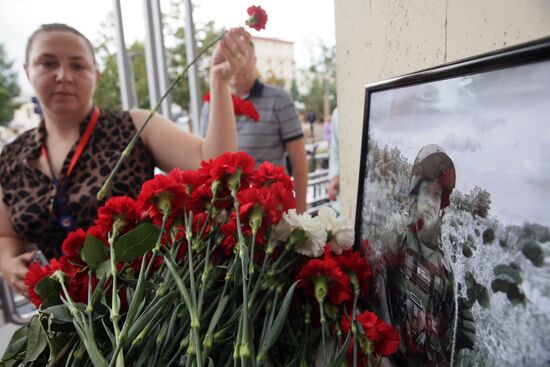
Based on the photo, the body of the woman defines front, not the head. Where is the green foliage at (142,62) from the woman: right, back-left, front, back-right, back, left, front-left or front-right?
back

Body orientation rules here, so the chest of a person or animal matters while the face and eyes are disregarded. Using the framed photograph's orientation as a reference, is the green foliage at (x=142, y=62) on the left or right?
on its right

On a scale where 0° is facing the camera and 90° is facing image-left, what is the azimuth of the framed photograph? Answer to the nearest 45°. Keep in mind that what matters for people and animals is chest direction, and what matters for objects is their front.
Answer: approximately 45°

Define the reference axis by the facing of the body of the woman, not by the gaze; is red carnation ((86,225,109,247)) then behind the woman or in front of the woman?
in front

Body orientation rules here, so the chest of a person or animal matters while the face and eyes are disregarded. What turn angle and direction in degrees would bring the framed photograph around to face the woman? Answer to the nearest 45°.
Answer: approximately 45° to its right

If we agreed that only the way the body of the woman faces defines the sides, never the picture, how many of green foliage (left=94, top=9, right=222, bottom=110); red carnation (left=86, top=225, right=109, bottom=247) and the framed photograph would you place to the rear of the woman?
1

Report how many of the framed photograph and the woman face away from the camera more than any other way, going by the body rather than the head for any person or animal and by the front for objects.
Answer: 0

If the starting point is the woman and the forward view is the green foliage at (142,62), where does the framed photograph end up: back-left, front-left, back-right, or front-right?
back-right
